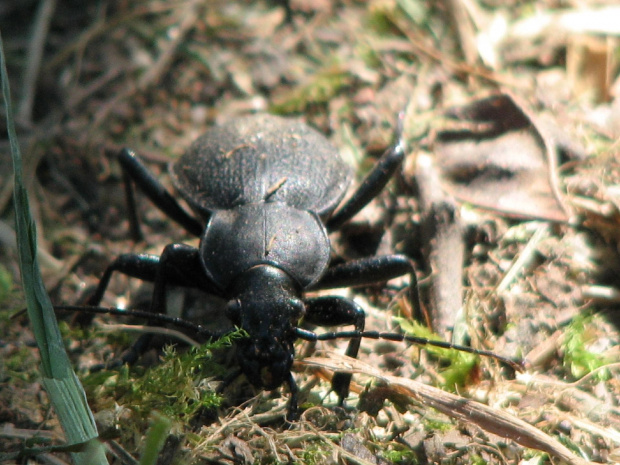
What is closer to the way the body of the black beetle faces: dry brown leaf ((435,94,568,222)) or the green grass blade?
the green grass blade

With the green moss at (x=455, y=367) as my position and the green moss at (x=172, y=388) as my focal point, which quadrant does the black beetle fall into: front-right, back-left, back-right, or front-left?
front-right

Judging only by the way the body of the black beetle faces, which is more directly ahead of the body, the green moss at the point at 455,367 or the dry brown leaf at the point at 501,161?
the green moss

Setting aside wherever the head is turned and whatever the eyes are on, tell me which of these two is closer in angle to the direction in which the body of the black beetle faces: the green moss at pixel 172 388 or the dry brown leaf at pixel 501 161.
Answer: the green moss

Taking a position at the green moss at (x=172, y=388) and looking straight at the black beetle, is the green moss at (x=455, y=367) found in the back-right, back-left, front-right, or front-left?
front-right

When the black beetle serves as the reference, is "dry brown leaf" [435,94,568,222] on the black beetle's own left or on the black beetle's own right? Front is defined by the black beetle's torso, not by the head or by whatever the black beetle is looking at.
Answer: on the black beetle's own left

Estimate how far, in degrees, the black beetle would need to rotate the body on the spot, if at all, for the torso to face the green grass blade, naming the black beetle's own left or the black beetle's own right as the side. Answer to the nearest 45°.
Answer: approximately 45° to the black beetle's own right

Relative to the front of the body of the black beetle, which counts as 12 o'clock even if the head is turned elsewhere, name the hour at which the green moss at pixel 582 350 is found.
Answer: The green moss is roughly at 10 o'clock from the black beetle.

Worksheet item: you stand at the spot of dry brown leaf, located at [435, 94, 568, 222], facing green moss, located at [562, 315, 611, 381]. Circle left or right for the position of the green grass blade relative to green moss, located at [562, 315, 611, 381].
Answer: right

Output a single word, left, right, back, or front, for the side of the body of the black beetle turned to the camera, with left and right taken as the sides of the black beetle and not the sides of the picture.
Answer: front
